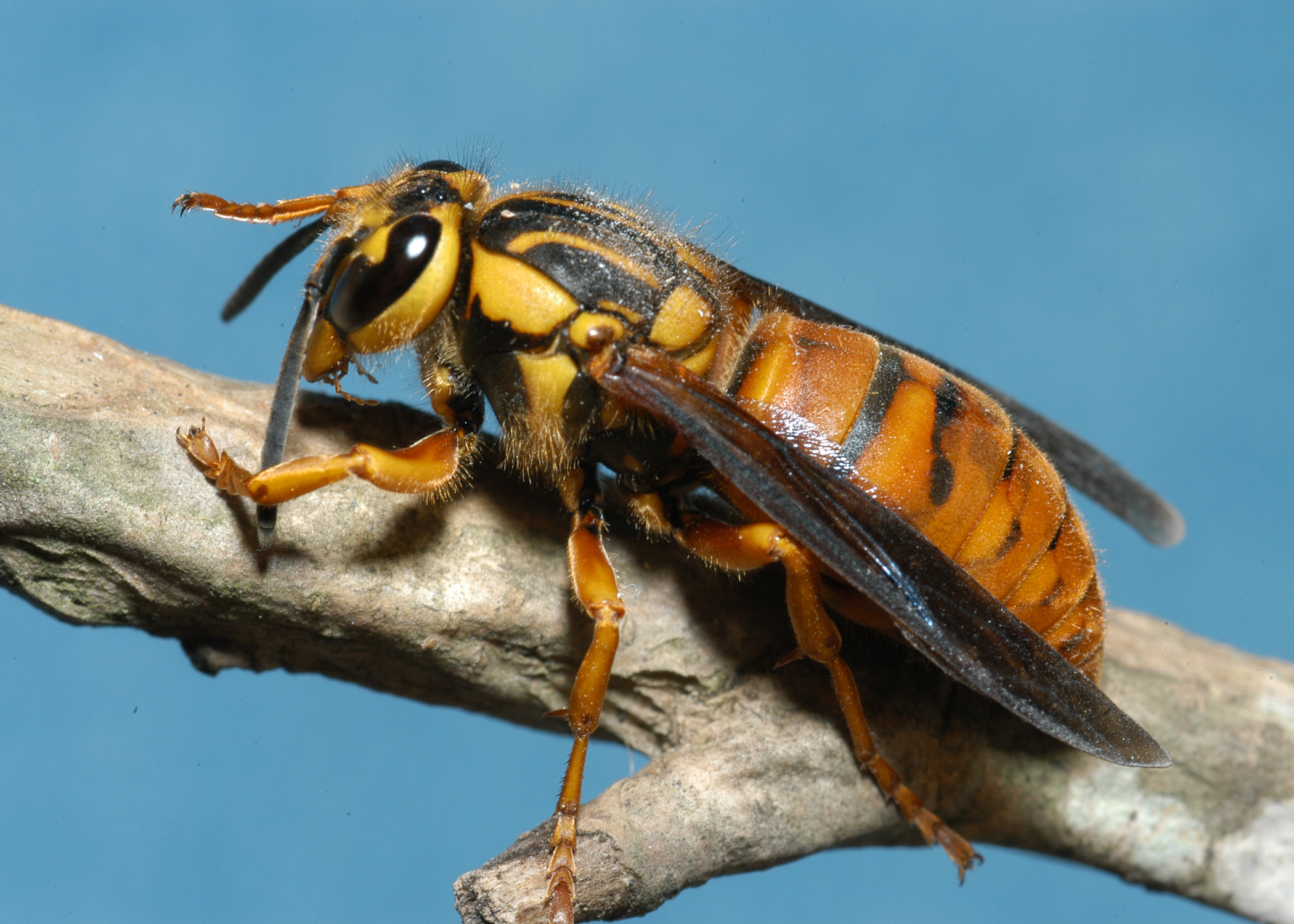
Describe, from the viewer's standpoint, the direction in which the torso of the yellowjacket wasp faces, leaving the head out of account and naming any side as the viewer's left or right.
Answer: facing to the left of the viewer
